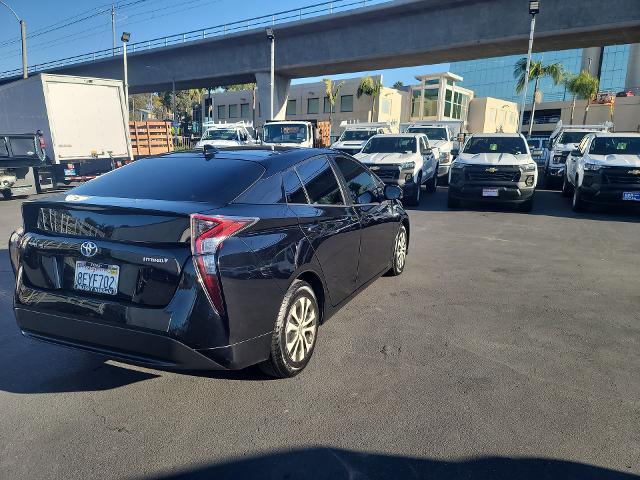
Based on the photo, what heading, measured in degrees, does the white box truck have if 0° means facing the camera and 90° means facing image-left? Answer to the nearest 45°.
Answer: approximately 135°

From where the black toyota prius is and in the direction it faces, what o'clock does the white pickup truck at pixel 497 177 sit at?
The white pickup truck is roughly at 12 o'clock from the black toyota prius.

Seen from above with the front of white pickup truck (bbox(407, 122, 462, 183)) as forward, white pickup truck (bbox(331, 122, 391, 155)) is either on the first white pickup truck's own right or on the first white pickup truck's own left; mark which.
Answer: on the first white pickup truck's own right

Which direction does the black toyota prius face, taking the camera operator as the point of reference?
facing away from the viewer and to the right of the viewer

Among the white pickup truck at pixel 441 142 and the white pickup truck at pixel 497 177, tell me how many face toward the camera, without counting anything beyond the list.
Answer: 2

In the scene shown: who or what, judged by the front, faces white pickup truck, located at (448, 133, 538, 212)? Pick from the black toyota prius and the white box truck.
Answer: the black toyota prius

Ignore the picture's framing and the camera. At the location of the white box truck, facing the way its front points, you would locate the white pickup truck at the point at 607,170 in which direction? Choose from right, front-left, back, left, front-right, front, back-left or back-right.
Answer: back

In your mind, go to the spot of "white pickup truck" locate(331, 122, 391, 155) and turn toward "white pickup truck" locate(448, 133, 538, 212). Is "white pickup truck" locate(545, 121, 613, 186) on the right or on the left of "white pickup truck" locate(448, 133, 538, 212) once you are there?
left

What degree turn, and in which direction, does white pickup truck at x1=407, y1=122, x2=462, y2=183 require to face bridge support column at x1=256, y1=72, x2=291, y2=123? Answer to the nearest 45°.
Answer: approximately 135° to its right

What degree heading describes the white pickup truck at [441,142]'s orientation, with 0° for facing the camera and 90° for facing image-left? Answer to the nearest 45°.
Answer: approximately 0°

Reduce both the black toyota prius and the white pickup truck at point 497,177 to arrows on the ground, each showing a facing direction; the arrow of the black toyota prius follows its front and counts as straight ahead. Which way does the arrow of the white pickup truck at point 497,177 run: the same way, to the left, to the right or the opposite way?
the opposite way

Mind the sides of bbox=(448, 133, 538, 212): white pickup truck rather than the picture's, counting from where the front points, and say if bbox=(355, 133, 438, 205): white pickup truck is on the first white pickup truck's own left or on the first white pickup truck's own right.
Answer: on the first white pickup truck's own right
